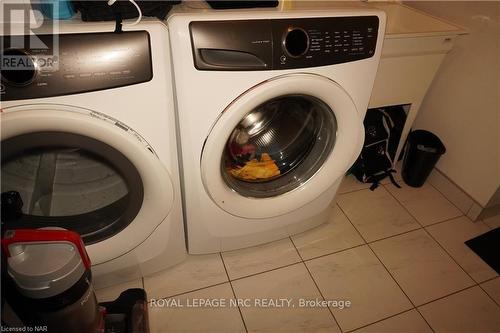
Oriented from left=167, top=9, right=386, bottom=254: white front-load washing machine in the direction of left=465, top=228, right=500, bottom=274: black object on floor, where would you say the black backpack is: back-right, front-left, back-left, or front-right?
front-left

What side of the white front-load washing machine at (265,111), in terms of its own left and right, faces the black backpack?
left

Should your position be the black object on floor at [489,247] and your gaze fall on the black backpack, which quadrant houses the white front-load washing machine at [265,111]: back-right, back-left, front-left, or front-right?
front-left

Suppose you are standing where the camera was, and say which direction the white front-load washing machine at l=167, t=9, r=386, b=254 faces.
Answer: facing the viewer and to the right of the viewer

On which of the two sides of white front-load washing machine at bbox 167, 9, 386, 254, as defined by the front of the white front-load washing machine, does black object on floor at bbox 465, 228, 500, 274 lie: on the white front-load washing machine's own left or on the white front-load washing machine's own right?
on the white front-load washing machine's own left
